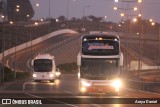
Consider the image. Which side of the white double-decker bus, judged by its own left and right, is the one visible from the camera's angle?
front
